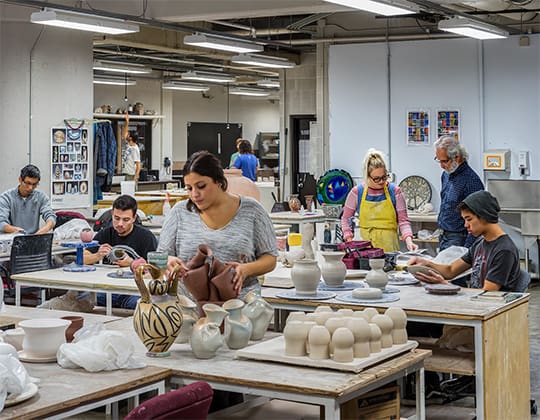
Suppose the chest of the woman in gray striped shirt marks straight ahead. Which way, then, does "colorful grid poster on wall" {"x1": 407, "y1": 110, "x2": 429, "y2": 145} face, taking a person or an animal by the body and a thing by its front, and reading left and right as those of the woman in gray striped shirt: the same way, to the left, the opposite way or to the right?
the same way

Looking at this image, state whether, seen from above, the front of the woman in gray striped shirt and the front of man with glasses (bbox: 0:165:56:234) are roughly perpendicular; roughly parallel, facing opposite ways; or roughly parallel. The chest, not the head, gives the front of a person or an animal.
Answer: roughly parallel

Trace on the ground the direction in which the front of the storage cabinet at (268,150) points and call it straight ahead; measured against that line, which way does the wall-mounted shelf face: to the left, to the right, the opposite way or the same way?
the same way

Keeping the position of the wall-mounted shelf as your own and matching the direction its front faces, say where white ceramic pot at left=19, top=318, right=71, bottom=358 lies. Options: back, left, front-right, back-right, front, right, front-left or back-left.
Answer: front

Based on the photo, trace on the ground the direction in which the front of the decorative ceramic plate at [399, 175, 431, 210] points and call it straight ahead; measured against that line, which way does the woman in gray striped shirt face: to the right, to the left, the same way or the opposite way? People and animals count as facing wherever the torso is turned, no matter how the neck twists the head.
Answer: the same way

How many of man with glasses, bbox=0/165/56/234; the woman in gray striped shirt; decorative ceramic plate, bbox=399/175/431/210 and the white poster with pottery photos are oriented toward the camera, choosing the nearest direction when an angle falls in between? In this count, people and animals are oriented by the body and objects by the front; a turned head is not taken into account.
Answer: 4

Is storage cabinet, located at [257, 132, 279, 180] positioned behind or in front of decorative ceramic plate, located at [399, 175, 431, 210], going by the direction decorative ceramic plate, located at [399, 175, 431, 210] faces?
behind

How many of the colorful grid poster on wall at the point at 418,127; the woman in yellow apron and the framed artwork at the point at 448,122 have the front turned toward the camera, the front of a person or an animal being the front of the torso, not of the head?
3

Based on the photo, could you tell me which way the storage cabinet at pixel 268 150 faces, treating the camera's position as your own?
facing the viewer

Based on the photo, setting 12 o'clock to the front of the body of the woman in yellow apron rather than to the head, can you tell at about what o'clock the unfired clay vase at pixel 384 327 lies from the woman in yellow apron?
The unfired clay vase is roughly at 12 o'clock from the woman in yellow apron.

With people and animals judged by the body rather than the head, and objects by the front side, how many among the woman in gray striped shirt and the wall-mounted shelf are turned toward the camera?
2

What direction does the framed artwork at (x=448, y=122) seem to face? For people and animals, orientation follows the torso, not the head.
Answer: toward the camera

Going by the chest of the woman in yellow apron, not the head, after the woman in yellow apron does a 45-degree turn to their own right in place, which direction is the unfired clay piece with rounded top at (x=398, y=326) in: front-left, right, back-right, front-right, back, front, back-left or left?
front-left

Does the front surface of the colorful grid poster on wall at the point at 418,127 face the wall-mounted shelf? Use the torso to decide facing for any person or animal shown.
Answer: no

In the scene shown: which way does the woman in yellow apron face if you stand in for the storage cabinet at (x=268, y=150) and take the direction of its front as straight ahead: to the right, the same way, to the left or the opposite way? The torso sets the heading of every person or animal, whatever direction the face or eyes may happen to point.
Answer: the same way

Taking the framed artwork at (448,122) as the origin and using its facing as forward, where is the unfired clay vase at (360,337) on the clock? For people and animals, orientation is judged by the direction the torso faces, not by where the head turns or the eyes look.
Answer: The unfired clay vase is roughly at 12 o'clock from the framed artwork.

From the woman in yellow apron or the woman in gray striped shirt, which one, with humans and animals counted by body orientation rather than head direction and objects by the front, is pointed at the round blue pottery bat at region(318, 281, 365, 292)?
the woman in yellow apron

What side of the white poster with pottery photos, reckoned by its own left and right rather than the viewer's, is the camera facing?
front

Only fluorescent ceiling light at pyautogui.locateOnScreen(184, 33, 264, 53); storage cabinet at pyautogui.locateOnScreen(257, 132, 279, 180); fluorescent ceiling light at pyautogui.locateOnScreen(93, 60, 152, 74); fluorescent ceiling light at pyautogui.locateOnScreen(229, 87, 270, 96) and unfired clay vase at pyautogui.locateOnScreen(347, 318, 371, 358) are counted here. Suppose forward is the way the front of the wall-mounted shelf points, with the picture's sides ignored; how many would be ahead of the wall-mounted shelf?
3

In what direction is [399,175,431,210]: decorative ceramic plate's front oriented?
toward the camera
